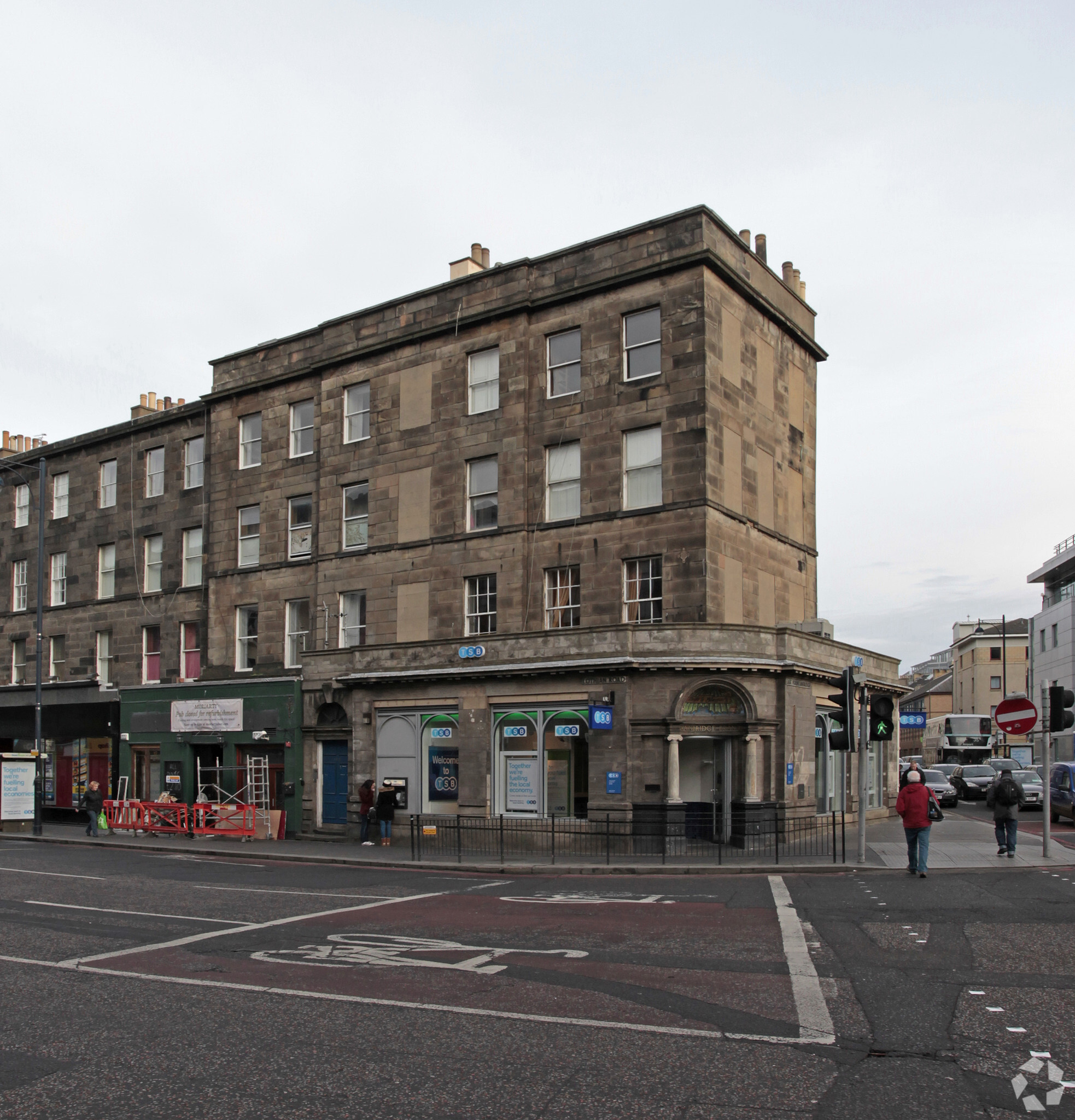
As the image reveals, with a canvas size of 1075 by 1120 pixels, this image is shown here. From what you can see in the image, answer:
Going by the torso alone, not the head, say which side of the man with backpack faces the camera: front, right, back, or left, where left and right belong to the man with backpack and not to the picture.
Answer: back

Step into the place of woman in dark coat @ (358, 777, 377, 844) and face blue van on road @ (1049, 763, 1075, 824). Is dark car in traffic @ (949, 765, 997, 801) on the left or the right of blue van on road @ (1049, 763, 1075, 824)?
left

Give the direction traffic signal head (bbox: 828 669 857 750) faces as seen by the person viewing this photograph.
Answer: facing to the left of the viewer

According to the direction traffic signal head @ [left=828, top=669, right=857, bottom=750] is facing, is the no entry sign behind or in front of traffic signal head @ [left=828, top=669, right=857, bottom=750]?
behind

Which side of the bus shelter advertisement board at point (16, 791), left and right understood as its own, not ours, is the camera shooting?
front

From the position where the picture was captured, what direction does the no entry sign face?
facing the viewer

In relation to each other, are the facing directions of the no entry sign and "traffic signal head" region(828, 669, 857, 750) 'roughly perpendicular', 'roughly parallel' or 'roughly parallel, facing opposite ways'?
roughly perpendicular

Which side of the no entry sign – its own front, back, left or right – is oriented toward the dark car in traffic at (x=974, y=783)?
back

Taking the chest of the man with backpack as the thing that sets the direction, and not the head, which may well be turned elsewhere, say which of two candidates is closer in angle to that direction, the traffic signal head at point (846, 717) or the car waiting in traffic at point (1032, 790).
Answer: the car waiting in traffic
